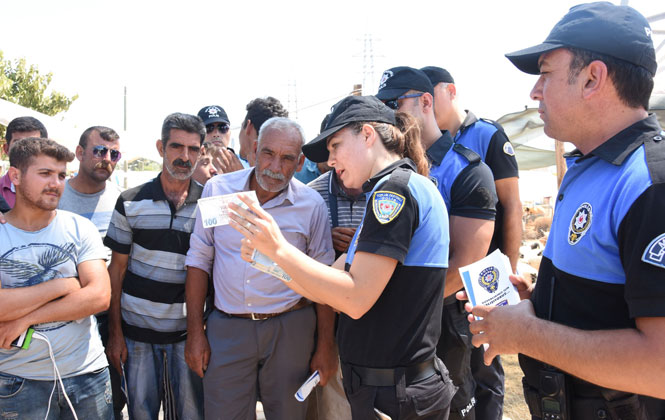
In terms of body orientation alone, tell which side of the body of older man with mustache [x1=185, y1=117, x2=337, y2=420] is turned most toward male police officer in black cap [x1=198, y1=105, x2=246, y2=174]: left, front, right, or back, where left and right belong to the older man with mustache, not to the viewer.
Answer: back

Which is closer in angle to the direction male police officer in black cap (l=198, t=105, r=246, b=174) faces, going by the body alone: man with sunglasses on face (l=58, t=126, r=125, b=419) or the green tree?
the man with sunglasses on face

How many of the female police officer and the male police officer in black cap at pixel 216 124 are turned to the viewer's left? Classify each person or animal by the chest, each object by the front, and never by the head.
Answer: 1

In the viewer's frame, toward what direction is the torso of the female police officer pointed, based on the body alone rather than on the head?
to the viewer's left

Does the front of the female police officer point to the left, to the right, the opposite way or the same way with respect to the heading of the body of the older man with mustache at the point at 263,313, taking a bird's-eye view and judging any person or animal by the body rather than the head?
to the right

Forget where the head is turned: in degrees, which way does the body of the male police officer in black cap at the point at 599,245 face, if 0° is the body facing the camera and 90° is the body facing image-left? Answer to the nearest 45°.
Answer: approximately 45°

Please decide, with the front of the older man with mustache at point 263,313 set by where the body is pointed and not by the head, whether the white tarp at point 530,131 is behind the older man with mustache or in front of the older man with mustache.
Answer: behind

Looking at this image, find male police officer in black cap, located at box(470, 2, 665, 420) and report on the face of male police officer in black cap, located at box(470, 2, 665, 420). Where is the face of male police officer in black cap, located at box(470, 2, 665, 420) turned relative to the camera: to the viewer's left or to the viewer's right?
to the viewer's left

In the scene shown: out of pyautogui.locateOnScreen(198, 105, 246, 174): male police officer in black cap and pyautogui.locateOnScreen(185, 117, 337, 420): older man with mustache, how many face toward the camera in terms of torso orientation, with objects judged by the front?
2
